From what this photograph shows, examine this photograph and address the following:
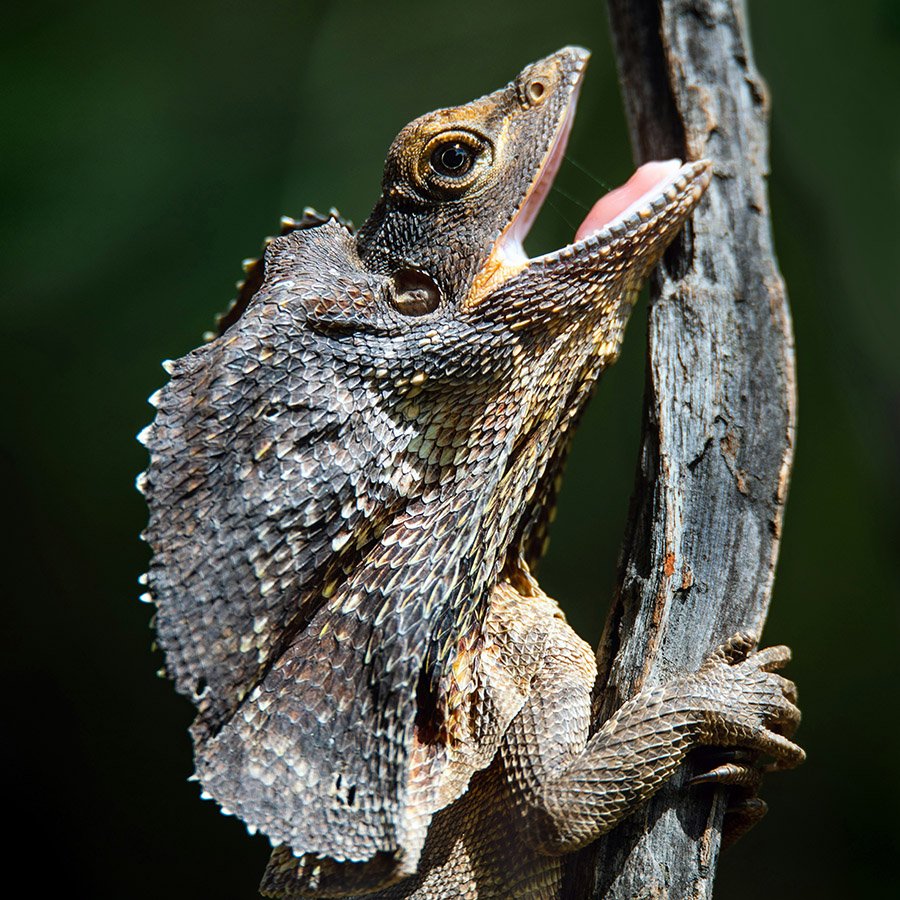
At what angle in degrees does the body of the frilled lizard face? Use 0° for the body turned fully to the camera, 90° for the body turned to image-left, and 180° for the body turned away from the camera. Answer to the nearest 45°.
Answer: approximately 270°
